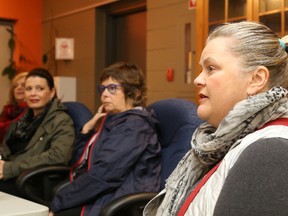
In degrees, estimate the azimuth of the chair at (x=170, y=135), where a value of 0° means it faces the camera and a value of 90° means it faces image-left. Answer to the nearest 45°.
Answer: approximately 45°

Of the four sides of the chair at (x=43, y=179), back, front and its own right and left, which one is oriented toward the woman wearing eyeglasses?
left

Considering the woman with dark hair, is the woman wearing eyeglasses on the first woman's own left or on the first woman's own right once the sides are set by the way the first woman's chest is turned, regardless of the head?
on the first woman's own left

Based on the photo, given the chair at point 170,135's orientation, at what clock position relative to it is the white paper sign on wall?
The white paper sign on wall is roughly at 4 o'clock from the chair.

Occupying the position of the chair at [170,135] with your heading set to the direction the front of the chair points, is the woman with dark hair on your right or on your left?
on your right

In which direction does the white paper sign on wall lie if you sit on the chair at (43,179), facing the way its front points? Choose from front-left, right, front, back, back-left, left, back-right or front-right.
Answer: back-right

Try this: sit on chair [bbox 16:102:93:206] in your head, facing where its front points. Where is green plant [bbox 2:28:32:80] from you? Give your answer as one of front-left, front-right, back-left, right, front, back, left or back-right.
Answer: back-right

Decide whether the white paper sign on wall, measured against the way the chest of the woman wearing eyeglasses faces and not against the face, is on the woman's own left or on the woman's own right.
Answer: on the woman's own right

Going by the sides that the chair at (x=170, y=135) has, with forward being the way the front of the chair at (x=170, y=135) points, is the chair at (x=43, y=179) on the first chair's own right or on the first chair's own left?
on the first chair's own right
